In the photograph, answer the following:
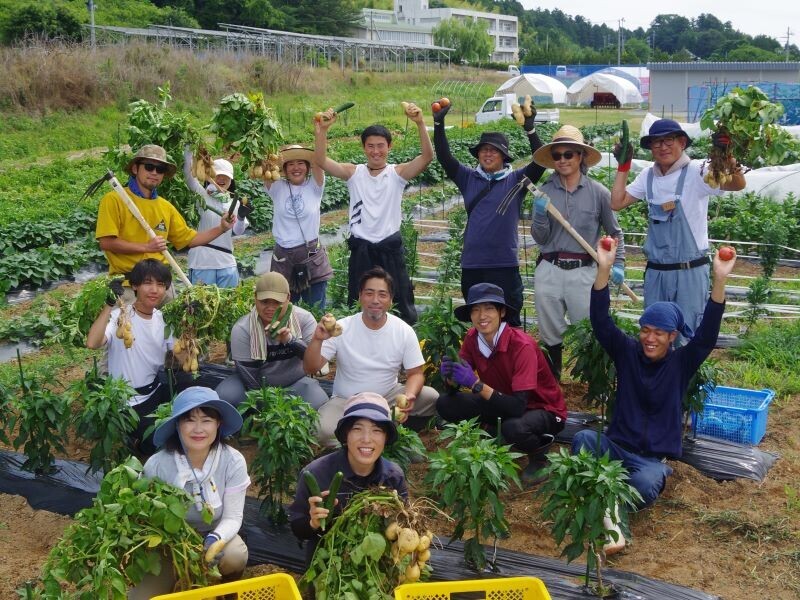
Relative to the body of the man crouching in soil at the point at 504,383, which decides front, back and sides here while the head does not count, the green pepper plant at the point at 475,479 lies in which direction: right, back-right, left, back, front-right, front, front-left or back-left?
front-left

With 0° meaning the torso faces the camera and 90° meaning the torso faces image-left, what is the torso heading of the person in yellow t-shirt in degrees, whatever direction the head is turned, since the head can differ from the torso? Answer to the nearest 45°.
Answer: approximately 315°

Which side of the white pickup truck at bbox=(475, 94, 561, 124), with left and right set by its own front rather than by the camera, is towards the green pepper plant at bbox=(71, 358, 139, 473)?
left

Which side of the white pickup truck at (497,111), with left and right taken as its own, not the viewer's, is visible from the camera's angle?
left

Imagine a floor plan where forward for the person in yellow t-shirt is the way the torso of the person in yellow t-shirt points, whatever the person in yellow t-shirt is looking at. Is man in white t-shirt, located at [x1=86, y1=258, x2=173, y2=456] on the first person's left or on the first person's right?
on the first person's right

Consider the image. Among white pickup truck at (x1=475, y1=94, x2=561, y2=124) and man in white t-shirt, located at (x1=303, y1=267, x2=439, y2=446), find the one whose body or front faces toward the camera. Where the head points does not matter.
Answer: the man in white t-shirt

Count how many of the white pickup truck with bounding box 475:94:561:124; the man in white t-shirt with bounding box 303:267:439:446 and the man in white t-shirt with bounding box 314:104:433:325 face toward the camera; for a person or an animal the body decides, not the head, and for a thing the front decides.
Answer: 2

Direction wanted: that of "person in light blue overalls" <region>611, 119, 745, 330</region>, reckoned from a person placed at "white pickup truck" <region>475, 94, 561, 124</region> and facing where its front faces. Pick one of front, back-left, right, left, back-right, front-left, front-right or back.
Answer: left

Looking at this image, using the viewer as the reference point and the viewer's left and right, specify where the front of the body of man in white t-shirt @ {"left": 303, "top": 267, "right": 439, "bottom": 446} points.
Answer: facing the viewer

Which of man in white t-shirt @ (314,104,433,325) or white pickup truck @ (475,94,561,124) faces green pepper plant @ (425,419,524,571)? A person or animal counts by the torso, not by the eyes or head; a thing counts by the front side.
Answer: the man in white t-shirt

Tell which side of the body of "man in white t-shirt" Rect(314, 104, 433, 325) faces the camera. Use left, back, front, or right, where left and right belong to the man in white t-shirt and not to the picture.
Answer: front

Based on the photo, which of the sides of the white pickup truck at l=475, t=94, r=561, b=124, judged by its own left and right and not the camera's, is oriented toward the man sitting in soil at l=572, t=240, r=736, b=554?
left
